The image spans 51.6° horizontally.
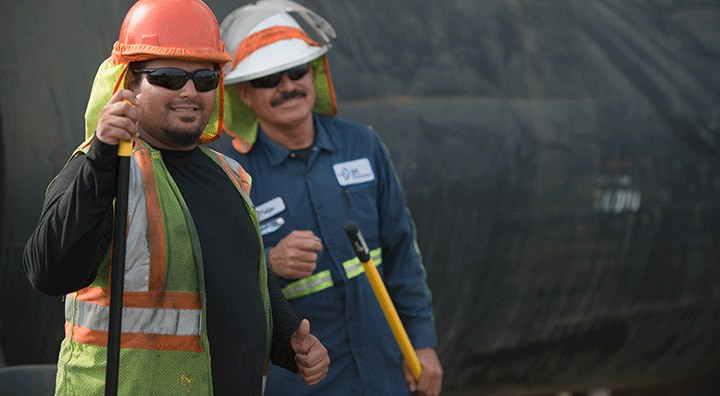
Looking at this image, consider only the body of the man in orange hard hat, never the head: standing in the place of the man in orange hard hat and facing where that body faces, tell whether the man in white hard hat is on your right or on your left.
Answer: on your left

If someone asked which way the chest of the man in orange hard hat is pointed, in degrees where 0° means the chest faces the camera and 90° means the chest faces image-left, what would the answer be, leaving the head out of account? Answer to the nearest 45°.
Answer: approximately 315°

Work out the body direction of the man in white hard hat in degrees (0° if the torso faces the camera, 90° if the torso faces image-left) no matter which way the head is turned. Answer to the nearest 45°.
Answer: approximately 0°
